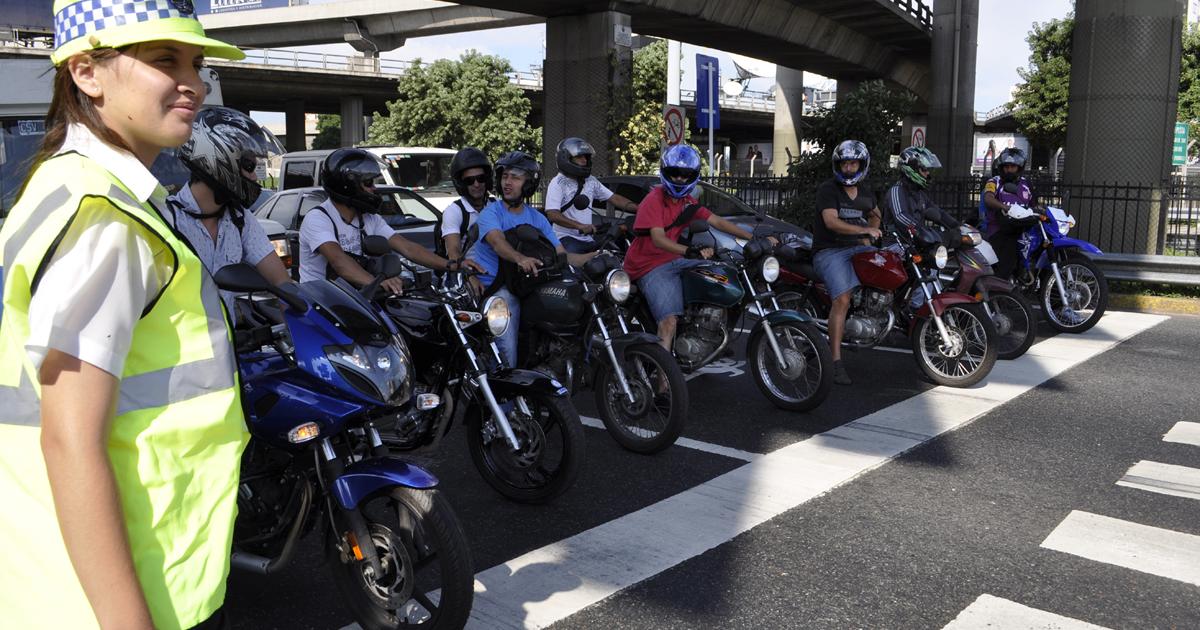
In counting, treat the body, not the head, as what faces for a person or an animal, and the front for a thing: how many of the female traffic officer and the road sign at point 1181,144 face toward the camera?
1

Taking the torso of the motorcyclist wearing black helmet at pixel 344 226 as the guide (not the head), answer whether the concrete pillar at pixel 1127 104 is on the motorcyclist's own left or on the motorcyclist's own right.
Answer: on the motorcyclist's own left

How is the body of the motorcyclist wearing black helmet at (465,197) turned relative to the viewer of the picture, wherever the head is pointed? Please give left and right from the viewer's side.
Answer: facing the viewer and to the right of the viewer

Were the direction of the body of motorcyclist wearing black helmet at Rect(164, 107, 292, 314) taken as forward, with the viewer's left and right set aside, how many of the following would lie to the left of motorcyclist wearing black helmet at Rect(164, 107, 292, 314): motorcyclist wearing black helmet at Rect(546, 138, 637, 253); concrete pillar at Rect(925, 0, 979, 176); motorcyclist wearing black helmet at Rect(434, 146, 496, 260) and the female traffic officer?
3

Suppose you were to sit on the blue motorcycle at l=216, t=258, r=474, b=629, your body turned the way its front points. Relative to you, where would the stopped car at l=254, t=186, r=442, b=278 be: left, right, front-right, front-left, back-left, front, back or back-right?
back-left

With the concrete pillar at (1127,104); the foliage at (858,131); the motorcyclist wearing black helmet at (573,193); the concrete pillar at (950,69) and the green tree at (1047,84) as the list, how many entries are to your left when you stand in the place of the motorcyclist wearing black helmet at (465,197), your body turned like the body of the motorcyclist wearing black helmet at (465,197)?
5

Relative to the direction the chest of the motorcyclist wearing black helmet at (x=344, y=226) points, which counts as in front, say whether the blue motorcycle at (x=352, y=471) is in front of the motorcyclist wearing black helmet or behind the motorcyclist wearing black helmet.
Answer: in front

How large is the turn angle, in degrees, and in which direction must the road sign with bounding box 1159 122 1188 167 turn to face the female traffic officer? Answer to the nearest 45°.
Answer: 0° — it already faces them

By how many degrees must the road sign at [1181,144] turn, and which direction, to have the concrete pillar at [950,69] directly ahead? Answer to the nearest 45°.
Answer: approximately 135° to its right

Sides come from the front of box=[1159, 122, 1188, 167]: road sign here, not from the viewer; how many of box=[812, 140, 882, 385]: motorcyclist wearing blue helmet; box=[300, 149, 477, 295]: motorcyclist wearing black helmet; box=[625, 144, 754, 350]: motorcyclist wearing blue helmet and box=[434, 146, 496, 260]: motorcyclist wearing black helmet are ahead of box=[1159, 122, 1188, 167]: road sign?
4

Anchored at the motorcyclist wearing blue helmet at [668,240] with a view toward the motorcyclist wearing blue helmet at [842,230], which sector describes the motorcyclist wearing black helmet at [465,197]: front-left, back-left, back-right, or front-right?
back-left

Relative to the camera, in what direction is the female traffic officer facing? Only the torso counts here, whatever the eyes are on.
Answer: to the viewer's right
